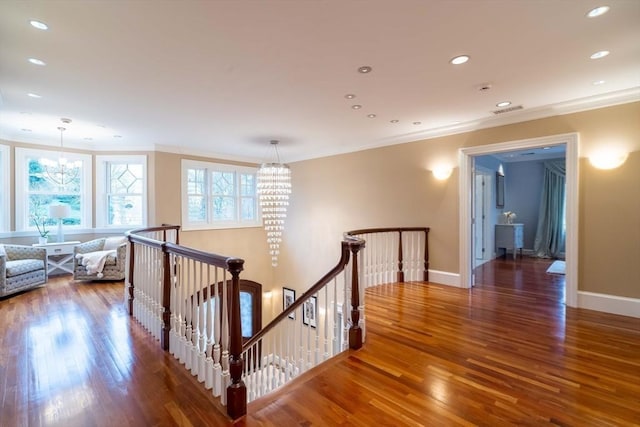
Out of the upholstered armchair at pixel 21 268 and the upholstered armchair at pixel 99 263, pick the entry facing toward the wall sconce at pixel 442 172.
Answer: the upholstered armchair at pixel 21 268

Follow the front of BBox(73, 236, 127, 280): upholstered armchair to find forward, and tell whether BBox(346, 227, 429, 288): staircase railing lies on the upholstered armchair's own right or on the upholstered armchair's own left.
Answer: on the upholstered armchair's own left

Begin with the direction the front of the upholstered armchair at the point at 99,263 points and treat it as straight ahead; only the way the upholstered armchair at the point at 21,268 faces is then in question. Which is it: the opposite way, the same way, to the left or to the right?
to the left

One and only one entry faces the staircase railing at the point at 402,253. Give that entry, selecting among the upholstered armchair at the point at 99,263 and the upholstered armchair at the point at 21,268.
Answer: the upholstered armchair at the point at 21,268

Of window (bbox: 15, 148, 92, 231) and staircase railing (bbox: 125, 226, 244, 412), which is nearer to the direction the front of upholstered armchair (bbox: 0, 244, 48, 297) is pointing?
the staircase railing

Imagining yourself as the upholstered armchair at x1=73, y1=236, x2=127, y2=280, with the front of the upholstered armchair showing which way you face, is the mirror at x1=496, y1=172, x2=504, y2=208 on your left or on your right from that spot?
on your left

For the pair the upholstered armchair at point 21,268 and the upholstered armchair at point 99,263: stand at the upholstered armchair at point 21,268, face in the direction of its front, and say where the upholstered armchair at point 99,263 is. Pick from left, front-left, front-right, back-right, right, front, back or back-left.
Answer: front-left

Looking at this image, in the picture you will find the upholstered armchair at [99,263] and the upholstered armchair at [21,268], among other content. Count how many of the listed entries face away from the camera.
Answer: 0

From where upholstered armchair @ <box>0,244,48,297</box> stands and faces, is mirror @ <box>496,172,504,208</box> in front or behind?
in front

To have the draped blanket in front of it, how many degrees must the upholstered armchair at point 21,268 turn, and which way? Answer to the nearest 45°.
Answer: approximately 45° to its left

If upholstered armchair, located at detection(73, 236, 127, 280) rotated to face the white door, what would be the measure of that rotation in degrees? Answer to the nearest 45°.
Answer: approximately 90° to its left

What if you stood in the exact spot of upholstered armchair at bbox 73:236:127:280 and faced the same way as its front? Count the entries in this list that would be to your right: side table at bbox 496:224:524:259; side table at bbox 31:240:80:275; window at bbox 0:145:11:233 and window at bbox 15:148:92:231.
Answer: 3

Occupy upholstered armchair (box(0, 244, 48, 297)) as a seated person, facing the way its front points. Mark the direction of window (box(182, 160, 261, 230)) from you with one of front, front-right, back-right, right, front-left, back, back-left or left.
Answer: front-left

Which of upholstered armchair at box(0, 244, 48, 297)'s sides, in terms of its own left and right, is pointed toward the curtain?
front

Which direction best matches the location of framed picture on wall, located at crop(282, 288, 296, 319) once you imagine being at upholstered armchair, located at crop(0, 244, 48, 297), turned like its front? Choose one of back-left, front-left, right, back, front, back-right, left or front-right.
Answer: front-left

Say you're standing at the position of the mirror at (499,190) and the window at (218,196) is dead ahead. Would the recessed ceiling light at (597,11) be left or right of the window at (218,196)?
left
